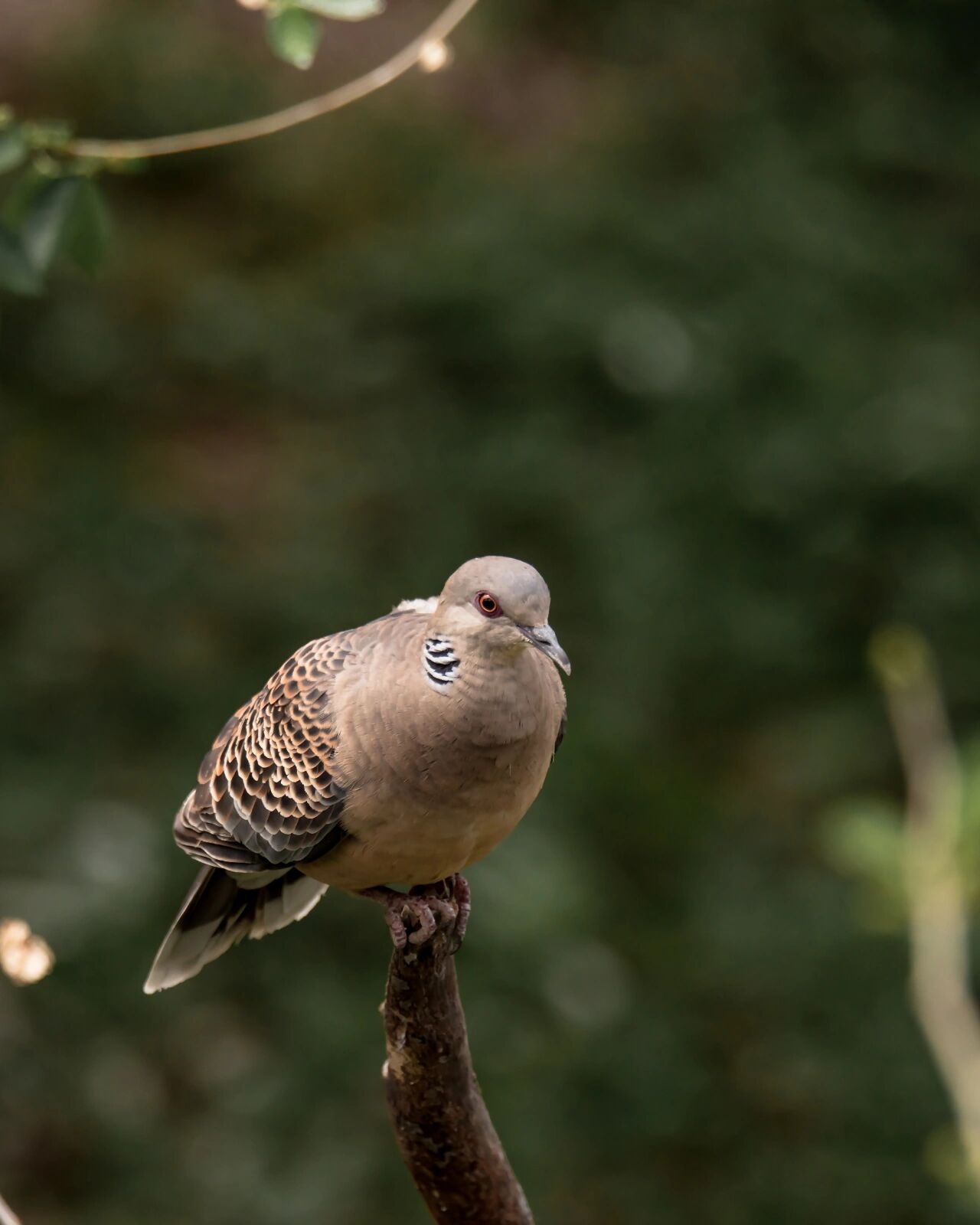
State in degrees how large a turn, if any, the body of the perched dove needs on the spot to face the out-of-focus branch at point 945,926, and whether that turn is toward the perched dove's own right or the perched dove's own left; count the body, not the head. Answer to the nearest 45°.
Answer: approximately 45° to the perched dove's own left

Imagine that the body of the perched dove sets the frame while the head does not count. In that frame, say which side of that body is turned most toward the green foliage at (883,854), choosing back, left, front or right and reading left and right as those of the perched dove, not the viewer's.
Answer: left

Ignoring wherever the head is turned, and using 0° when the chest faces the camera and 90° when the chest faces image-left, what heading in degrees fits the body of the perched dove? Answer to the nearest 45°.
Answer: approximately 315°
